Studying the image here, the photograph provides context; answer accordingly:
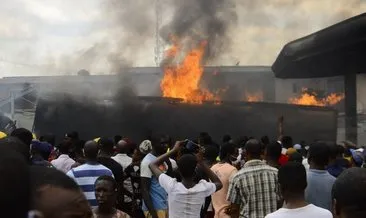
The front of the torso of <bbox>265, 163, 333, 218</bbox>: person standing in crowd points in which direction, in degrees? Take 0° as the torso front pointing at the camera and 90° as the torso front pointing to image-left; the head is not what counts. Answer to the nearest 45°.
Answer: approximately 180°

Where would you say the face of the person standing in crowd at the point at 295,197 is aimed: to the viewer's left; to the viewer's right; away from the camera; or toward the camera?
away from the camera

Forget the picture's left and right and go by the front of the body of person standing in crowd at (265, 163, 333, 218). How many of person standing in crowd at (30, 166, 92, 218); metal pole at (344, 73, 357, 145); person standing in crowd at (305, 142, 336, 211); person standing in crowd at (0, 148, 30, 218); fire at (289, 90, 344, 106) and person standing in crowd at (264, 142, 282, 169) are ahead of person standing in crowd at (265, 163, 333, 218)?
4

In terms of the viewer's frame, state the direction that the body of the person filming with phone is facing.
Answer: away from the camera

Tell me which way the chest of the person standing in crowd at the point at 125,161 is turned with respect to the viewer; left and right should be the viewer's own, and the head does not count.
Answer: facing away from the viewer

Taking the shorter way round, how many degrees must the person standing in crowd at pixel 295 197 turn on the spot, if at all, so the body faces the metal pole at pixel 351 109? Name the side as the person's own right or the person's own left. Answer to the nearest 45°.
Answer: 0° — they already face it

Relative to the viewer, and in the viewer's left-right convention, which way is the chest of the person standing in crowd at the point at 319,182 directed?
facing away from the viewer

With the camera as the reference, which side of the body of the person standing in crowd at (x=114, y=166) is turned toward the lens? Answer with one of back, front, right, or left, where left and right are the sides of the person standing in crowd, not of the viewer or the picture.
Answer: back

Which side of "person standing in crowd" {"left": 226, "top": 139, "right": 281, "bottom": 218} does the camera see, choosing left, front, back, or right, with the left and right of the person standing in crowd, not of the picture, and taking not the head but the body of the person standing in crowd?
back

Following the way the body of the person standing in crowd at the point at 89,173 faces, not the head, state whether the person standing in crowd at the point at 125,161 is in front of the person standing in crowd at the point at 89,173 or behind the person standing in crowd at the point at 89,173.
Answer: in front

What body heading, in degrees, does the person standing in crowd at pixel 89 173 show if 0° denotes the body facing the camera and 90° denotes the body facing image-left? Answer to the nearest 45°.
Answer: approximately 180°

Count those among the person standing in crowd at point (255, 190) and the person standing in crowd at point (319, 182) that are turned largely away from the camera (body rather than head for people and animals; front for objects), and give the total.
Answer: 2

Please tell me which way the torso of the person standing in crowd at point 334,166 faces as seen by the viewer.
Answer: away from the camera
